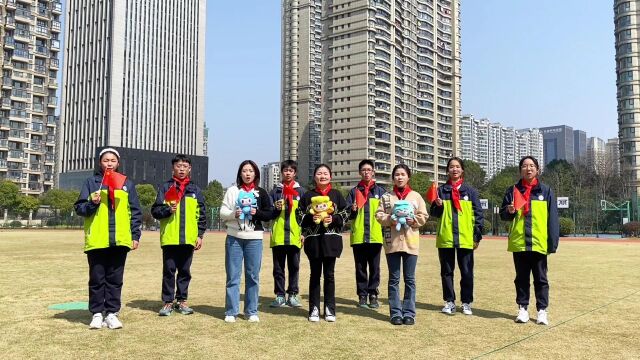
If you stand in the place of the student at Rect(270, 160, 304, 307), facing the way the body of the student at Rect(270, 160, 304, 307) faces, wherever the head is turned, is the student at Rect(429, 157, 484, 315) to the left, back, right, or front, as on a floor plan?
left

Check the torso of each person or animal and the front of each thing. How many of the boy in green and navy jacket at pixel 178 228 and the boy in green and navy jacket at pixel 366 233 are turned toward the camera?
2

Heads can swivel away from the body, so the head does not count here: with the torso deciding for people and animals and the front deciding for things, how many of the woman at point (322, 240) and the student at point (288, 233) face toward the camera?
2

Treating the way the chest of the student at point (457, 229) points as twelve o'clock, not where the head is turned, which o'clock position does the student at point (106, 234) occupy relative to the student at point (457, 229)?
the student at point (106, 234) is roughly at 2 o'clock from the student at point (457, 229).

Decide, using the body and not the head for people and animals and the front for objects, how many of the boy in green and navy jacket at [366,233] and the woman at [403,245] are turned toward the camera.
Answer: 2

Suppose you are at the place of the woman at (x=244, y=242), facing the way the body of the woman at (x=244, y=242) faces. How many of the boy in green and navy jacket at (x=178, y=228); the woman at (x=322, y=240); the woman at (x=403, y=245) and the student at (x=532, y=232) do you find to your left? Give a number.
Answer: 3

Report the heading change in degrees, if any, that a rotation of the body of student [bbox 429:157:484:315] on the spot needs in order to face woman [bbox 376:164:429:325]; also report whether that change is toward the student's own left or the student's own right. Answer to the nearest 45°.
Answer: approximately 45° to the student's own right
